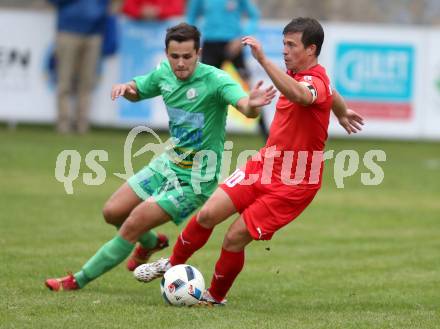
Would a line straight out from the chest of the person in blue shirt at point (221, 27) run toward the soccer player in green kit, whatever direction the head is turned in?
yes

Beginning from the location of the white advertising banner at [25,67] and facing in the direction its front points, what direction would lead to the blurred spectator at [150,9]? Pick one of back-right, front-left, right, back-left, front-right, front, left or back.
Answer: left

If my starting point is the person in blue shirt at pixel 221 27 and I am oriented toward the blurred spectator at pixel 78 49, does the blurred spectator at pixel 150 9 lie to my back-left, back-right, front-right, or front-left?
front-right

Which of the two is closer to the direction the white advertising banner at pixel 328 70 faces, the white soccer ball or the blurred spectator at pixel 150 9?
the white soccer ball

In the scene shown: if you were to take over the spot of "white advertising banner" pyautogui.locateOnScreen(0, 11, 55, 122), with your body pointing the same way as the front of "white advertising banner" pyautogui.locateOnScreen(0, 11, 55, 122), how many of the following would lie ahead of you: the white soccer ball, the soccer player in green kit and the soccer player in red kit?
3

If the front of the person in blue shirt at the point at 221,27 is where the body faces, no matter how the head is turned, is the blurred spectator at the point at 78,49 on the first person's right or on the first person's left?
on the first person's right

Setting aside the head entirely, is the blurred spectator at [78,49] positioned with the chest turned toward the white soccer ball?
yes

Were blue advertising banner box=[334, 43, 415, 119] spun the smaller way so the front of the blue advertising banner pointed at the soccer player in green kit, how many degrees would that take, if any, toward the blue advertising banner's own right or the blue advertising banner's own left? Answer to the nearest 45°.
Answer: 0° — it already faces them

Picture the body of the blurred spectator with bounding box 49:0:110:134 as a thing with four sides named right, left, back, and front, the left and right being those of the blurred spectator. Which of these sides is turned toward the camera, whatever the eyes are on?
front

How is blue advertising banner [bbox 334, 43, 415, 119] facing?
toward the camera

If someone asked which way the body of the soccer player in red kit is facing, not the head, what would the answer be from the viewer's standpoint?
to the viewer's left

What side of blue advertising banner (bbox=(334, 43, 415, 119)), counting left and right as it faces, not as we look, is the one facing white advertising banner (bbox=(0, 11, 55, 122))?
right

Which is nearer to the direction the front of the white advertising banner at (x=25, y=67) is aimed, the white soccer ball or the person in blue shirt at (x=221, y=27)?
the white soccer ball

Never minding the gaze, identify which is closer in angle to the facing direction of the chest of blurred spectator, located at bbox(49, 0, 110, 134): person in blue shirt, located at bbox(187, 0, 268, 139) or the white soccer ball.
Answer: the white soccer ball
